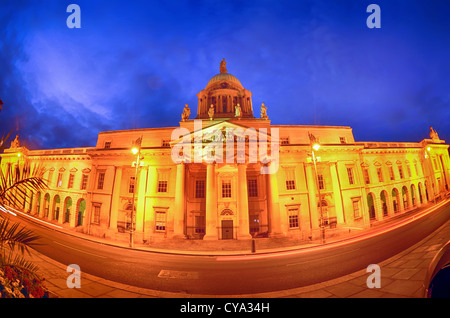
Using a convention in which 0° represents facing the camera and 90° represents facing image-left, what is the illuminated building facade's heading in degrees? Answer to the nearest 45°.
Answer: approximately 0°
